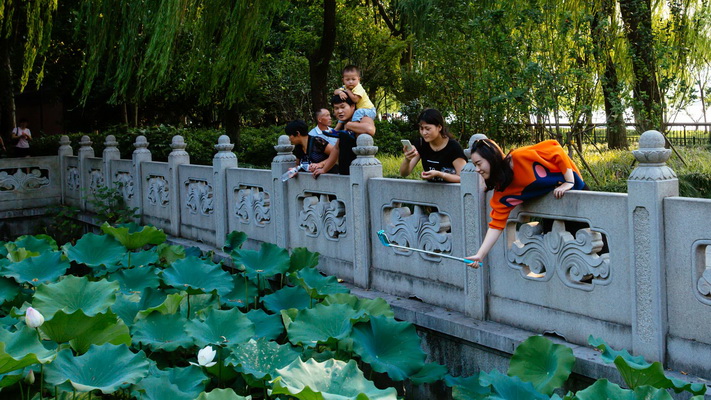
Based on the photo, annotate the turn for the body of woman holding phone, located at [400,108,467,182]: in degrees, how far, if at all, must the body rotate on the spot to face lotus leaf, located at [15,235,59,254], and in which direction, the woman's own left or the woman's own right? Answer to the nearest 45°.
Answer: approximately 45° to the woman's own right

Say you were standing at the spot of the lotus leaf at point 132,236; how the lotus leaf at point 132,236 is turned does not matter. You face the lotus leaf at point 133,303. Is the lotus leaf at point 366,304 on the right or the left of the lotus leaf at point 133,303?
left

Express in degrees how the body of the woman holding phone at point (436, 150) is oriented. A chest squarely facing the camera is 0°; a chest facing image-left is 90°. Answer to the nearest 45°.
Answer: approximately 45°

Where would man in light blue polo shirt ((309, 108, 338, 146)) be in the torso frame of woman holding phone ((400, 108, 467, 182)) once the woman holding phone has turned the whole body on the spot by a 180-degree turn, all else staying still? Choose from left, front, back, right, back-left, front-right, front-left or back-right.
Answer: left

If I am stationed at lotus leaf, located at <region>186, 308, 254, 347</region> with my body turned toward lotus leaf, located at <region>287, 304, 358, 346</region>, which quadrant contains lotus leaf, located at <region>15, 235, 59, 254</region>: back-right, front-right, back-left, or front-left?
back-left

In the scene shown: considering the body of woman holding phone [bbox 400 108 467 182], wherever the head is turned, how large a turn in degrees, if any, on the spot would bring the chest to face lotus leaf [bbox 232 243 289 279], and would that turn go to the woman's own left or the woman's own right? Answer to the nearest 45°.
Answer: approximately 45° to the woman's own right

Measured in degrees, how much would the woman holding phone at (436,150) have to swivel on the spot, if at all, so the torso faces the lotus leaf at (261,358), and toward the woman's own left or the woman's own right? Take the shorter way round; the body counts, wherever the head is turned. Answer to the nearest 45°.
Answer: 0° — they already face it
